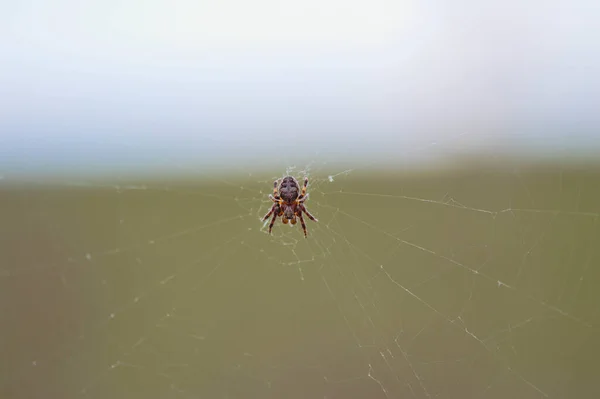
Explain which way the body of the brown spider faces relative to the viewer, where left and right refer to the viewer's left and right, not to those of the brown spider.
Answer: facing the viewer
